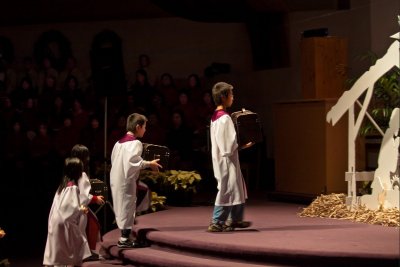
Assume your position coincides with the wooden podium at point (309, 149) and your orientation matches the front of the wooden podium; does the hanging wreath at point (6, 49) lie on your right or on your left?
on your right

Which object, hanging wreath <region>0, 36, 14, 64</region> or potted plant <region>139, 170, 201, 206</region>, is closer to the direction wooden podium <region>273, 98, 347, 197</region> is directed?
the potted plant

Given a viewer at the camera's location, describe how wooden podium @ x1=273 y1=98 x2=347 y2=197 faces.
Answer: facing the viewer and to the left of the viewer

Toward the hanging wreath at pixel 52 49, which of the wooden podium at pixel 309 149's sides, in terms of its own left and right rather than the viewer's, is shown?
right

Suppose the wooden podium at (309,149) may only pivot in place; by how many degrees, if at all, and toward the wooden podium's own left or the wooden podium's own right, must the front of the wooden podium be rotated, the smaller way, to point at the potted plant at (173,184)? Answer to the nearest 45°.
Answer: approximately 45° to the wooden podium's own right
